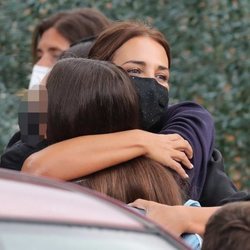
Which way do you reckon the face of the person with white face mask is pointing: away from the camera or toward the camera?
toward the camera
